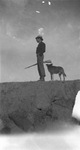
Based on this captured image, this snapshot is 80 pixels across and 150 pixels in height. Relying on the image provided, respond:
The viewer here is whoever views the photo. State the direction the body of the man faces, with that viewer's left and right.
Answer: facing to the left of the viewer

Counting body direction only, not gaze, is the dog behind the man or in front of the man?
behind
